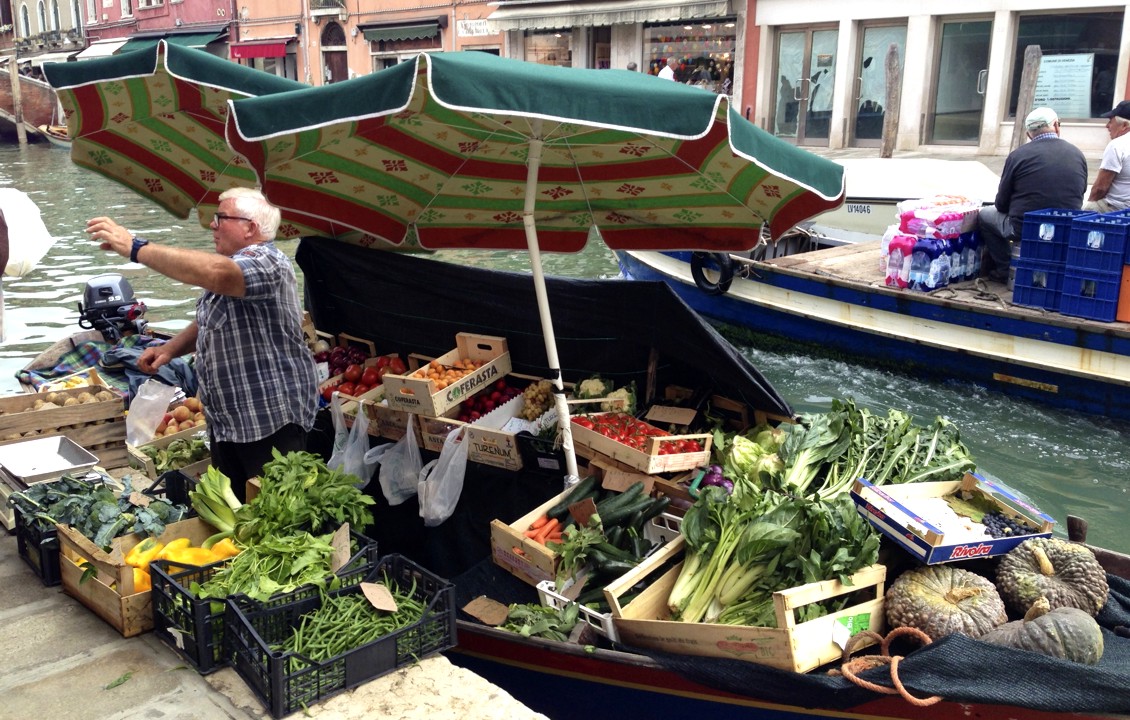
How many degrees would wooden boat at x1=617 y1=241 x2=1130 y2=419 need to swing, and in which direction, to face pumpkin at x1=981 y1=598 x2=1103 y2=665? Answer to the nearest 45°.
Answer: approximately 135° to its left

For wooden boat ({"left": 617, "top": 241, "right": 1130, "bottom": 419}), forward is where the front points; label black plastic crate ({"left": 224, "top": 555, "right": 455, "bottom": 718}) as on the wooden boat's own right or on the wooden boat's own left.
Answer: on the wooden boat's own left

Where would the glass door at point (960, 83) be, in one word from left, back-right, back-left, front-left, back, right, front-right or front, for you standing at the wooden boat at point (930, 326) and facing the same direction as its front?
front-right

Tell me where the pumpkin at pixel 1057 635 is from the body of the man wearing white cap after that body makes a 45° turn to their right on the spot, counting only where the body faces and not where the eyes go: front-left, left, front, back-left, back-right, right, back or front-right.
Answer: back

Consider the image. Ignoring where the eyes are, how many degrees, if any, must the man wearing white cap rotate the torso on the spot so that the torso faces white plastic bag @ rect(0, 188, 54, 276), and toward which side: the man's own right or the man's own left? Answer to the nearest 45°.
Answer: approximately 90° to the man's own left

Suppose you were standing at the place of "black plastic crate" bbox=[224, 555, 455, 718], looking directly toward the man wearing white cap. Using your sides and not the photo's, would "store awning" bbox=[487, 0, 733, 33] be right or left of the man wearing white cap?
left

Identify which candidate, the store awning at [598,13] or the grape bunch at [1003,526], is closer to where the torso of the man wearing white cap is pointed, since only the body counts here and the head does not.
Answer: the store awning

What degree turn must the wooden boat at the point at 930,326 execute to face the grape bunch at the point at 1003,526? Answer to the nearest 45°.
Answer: approximately 135° to its left

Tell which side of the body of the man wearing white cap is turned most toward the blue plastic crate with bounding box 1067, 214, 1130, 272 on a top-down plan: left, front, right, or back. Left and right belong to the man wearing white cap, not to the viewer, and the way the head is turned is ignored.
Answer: back

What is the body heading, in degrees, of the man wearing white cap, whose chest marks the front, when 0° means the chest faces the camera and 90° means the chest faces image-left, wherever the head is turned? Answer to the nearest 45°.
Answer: approximately 135°

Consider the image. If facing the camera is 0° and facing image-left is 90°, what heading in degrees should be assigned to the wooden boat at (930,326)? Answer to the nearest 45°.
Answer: approximately 135°
